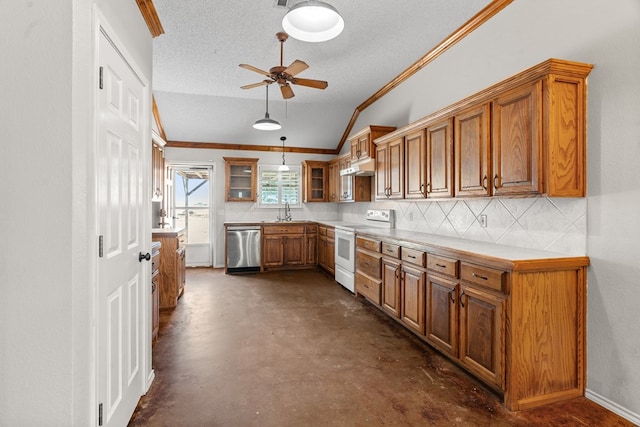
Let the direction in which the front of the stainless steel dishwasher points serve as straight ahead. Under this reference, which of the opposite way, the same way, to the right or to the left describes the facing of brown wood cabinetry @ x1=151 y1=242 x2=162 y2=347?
to the left

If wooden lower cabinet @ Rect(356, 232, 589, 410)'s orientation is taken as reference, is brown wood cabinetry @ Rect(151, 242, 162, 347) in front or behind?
in front

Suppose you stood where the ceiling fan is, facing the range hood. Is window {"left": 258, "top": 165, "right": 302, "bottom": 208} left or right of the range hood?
left

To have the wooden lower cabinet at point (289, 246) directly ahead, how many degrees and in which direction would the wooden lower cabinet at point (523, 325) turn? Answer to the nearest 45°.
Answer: approximately 90° to its right

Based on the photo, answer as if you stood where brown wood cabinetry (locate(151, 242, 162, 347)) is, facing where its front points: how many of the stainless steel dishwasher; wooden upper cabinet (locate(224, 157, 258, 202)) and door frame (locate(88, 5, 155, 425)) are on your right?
1

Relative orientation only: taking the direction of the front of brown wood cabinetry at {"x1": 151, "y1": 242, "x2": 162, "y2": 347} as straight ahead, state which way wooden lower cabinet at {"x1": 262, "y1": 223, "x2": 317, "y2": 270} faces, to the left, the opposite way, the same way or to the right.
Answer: to the right

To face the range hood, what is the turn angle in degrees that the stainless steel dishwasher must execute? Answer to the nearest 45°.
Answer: approximately 45° to its left

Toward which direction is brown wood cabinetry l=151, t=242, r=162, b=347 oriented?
to the viewer's right

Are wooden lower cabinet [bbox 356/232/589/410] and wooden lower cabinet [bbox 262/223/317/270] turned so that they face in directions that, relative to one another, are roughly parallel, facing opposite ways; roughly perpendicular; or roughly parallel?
roughly perpendicular

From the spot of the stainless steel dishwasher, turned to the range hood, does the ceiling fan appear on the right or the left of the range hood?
right

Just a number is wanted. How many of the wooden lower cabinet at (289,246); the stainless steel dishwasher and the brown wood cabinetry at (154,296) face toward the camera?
2

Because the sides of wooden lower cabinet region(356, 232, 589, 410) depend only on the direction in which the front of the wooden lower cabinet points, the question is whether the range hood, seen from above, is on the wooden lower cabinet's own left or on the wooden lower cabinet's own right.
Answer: on the wooden lower cabinet's own right

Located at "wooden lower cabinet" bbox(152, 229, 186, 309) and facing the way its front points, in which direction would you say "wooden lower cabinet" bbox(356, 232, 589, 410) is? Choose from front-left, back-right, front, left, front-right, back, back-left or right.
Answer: front-right

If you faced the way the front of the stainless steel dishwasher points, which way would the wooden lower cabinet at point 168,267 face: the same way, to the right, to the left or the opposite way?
to the left

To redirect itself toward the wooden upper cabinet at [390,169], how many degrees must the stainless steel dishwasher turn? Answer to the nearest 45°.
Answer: approximately 45° to its left

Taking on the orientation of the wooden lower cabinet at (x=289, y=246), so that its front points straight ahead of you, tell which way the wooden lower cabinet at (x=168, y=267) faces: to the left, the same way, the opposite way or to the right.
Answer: to the left

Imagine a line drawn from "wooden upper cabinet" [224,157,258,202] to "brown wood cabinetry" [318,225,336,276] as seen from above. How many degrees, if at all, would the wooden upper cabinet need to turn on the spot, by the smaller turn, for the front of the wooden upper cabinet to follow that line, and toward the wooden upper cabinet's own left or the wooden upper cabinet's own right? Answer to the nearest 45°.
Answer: approximately 45° to the wooden upper cabinet's own left

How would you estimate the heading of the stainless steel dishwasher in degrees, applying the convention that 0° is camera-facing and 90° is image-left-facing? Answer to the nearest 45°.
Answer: approximately 0°

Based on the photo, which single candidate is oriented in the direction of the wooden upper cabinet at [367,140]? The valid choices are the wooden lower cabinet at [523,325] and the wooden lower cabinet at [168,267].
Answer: the wooden lower cabinet at [168,267]
